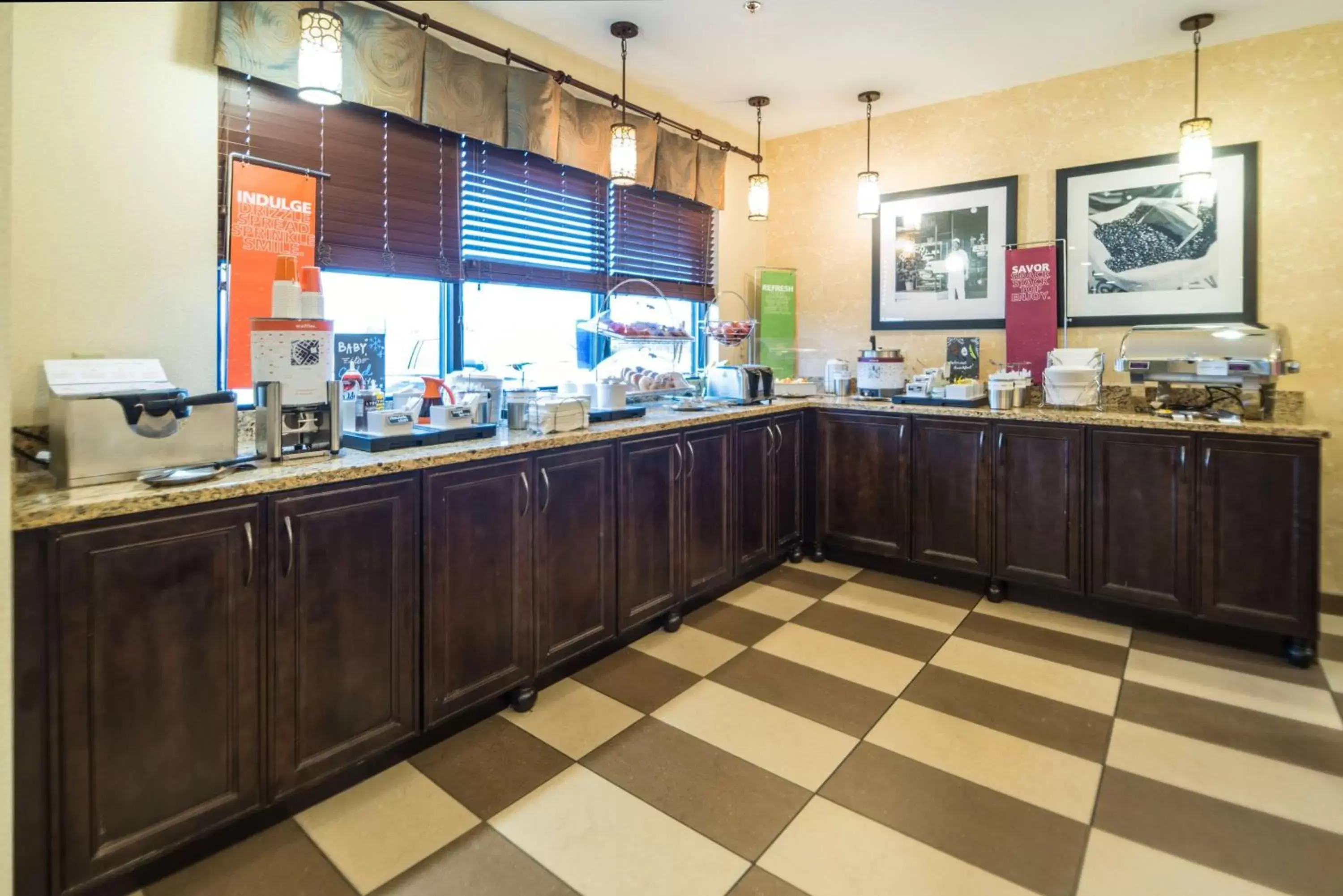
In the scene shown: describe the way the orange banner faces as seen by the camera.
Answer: facing the viewer and to the right of the viewer

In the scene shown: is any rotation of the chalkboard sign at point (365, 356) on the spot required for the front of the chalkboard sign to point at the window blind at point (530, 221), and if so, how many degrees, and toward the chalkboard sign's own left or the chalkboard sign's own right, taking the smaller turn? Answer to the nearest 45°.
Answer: approximately 135° to the chalkboard sign's own left

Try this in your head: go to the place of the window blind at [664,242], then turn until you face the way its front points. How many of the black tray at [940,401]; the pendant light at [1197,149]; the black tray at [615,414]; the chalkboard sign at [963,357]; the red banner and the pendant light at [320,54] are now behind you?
0

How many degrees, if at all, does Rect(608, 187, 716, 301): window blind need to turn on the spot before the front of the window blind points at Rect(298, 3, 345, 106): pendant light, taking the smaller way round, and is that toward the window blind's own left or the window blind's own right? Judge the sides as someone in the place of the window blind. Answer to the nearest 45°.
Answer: approximately 45° to the window blind's own right

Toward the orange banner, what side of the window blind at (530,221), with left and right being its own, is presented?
right

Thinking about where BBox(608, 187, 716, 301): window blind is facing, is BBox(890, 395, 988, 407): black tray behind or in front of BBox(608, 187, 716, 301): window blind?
in front

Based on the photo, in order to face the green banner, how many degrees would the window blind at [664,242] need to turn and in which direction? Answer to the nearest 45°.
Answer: approximately 90° to its left

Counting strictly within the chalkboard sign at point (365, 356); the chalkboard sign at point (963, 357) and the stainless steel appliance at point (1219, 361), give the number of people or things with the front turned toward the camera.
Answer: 3

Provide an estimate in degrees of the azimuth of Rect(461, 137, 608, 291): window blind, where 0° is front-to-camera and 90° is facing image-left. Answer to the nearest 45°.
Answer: approximately 315°

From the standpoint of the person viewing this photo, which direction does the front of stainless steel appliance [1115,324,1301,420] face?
facing the viewer

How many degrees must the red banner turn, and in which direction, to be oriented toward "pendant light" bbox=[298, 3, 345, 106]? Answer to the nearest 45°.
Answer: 0° — it already faces it

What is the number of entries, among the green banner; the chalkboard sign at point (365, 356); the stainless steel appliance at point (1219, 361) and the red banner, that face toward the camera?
4

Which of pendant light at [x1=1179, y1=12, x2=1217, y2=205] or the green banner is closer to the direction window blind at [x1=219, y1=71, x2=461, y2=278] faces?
the pendant light

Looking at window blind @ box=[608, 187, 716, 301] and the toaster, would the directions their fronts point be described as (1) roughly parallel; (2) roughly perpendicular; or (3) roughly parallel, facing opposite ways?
roughly parallel

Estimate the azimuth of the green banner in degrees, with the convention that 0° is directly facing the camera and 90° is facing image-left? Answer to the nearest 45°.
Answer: approximately 0°

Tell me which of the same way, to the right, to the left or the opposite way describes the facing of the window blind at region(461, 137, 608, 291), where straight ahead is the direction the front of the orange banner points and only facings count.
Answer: the same way
